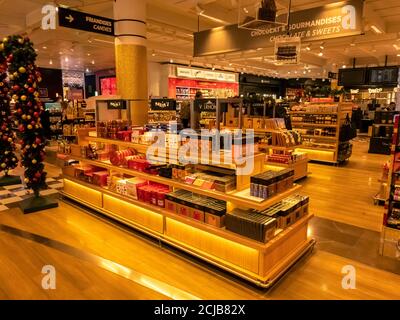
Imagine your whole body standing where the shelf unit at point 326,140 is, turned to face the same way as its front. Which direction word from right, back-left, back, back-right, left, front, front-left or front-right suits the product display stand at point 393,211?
front-left

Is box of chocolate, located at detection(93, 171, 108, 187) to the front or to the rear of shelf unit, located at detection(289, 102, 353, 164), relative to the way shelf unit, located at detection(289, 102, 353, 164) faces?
to the front

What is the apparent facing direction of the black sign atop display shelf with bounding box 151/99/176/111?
toward the camera

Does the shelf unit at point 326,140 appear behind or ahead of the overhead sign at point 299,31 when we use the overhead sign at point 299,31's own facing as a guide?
behind

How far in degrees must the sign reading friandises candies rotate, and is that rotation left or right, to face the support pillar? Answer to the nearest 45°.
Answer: approximately 90° to its left

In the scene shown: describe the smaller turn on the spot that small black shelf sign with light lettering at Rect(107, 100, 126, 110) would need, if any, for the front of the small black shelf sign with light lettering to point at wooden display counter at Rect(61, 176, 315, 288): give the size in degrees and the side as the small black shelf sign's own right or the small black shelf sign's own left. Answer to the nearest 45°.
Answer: approximately 45° to the small black shelf sign's own left

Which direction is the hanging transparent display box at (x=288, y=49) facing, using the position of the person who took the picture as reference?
facing the viewer

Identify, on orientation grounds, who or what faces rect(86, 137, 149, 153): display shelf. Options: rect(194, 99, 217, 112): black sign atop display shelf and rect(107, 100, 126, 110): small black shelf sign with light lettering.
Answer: rect(107, 100, 126, 110): small black shelf sign with light lettering

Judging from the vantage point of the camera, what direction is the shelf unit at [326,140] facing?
facing the viewer and to the left of the viewer

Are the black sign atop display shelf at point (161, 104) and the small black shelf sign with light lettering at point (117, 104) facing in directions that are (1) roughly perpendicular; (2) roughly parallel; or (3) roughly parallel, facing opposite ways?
roughly parallel

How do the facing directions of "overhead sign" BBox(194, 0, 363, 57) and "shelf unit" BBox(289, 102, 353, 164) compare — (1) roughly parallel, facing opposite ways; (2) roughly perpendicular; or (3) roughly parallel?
roughly parallel

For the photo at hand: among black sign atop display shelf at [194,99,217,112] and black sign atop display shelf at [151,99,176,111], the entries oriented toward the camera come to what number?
2

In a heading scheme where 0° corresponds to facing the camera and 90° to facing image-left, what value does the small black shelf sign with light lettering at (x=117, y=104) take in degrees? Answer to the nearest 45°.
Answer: approximately 0°

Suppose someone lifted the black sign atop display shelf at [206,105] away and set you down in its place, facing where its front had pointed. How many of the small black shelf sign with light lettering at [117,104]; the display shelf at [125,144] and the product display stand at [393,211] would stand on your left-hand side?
1
